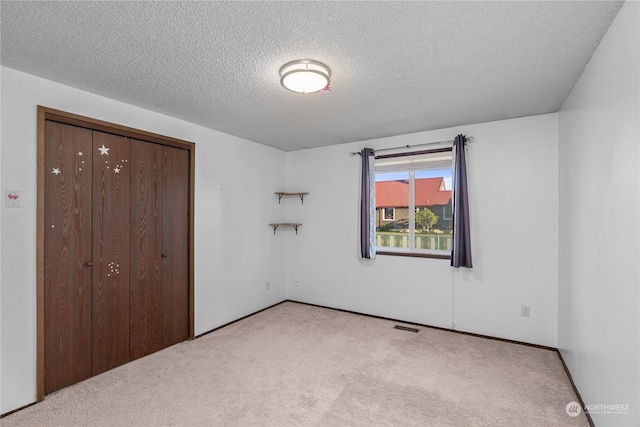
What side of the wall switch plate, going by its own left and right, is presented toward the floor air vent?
left

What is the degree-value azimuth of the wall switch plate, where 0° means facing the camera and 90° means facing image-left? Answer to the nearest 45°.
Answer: approximately 0°

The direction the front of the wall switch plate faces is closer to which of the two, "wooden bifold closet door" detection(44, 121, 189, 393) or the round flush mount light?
the round flush mount light

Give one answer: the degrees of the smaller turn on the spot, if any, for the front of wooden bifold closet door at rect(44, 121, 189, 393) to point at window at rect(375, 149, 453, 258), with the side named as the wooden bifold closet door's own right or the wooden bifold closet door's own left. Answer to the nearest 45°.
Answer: approximately 45° to the wooden bifold closet door's own left

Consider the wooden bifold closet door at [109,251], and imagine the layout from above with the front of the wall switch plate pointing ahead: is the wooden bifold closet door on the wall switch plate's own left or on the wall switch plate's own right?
on the wall switch plate's own left

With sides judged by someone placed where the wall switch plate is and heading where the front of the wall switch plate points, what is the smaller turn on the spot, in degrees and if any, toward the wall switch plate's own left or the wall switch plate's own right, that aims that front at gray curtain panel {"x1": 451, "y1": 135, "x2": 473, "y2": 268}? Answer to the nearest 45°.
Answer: approximately 45° to the wall switch plate's own left

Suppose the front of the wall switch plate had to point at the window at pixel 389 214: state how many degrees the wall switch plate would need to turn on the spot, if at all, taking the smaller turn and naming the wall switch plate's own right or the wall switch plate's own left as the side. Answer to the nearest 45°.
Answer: approximately 90° to the wall switch plate's own left
